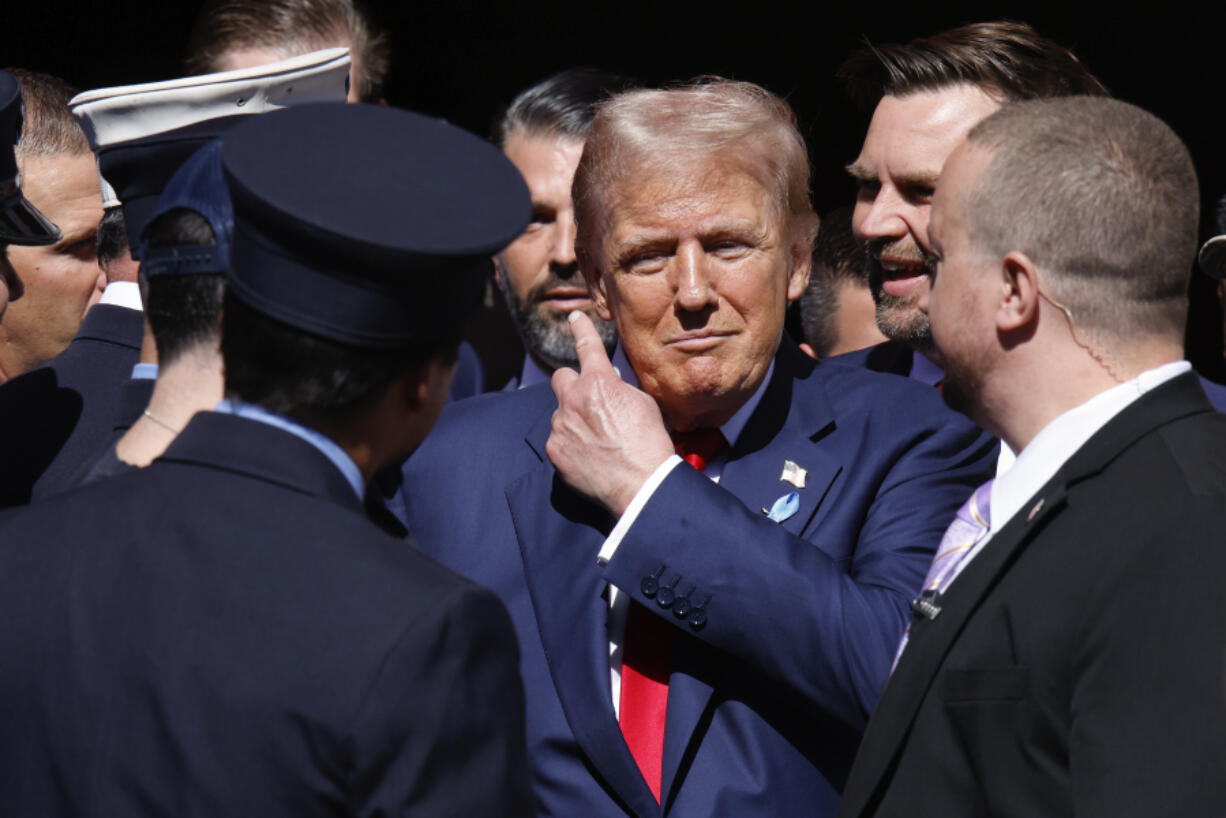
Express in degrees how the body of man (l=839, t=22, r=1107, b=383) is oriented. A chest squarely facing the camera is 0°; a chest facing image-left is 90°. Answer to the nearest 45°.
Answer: approximately 45°

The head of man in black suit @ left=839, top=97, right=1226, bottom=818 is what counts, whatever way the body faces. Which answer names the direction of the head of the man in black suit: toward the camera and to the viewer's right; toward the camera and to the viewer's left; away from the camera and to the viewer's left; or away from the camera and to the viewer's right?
away from the camera and to the viewer's left

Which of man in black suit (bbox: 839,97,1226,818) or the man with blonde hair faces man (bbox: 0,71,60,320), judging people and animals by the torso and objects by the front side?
the man in black suit

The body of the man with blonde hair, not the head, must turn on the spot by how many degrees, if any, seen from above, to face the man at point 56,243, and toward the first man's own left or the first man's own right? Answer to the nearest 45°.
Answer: approximately 90° to the first man's own right

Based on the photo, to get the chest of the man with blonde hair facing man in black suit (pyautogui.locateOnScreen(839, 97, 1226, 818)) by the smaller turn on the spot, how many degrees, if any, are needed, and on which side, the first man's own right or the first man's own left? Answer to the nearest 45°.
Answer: approximately 45° to the first man's own left

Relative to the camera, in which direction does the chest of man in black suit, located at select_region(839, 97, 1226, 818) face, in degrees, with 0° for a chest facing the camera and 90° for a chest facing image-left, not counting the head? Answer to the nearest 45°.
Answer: approximately 90°

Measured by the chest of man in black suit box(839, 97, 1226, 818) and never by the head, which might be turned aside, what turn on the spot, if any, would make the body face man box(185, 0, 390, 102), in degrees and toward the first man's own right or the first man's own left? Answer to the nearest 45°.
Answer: approximately 45° to the first man's own right

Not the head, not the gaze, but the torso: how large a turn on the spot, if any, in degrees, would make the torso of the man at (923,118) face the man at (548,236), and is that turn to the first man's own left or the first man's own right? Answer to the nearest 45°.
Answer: approximately 90° to the first man's own right

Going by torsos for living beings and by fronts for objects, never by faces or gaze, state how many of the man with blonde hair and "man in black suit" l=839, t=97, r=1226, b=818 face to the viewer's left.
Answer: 1

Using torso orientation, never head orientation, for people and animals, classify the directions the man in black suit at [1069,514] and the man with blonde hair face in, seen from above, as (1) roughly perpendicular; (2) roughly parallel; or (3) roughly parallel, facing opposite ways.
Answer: roughly perpendicular
